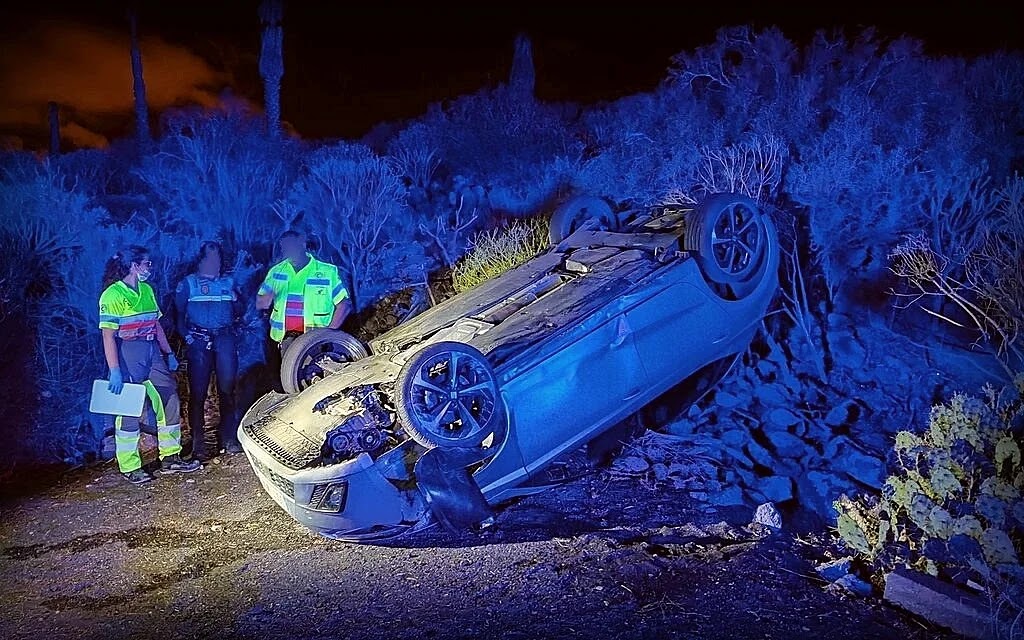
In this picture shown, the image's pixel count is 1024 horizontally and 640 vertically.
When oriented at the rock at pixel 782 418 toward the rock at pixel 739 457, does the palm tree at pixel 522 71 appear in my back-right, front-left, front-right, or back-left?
back-right

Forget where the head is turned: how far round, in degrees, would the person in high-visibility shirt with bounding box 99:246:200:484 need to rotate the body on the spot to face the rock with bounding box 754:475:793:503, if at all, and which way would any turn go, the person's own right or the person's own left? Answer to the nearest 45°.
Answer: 0° — they already face it

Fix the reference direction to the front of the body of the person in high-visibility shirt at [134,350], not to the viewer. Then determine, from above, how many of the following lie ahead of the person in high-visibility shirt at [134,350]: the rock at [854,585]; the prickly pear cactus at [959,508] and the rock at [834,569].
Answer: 3

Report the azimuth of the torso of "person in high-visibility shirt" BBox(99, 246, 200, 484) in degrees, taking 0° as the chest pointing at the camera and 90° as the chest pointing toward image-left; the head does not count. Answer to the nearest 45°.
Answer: approximately 315°

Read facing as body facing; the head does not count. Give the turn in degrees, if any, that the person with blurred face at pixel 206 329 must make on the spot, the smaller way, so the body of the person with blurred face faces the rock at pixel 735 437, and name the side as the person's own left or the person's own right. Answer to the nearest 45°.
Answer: approximately 45° to the person's own left

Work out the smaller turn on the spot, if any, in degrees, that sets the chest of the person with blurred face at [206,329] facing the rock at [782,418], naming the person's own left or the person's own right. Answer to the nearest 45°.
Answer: approximately 45° to the person's own left

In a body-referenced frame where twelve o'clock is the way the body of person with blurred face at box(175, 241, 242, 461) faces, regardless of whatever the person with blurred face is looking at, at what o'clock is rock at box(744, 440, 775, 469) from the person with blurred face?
The rock is roughly at 10 o'clock from the person with blurred face.

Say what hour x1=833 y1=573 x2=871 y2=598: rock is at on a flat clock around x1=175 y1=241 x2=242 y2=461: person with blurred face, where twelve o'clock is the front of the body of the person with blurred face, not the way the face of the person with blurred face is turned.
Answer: The rock is roughly at 11 o'clock from the person with blurred face.

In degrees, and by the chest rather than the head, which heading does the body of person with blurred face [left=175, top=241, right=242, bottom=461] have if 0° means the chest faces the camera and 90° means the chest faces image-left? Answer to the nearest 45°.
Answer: approximately 0°
